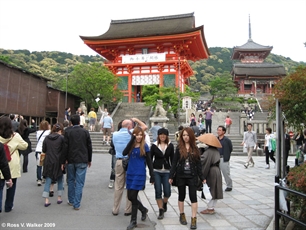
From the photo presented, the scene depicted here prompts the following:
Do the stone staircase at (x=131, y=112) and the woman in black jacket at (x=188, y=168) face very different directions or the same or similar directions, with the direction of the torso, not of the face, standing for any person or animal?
same or similar directions

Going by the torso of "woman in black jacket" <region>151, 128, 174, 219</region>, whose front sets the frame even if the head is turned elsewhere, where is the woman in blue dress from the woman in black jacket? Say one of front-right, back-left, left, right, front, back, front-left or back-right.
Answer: front-right

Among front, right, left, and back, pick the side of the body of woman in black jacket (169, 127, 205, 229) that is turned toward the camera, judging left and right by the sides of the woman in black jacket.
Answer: front

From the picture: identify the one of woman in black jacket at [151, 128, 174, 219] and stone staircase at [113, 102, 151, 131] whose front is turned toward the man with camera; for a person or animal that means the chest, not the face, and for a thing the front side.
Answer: the stone staircase

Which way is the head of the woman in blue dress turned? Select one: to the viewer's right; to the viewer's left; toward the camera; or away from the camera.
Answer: toward the camera

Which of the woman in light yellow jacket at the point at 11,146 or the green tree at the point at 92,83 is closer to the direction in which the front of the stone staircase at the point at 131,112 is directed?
the woman in light yellow jacket

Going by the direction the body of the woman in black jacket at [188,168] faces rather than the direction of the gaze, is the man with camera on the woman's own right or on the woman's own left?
on the woman's own right

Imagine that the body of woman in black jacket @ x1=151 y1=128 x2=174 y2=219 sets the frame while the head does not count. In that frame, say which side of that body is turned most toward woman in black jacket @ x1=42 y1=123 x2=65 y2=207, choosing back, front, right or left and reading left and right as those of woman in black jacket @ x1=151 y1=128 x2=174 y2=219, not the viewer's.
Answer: right

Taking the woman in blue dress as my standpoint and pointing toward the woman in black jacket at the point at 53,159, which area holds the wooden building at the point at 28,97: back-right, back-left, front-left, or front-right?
front-right

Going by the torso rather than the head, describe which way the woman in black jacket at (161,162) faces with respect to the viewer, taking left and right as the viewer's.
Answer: facing the viewer

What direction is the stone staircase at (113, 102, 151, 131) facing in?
toward the camera

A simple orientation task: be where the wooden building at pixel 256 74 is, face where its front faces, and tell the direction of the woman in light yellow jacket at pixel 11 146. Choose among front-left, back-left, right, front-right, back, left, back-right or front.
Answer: front

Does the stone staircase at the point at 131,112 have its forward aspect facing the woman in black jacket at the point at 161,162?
yes

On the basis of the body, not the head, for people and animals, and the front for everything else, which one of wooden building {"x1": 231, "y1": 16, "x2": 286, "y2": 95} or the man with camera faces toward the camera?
the wooden building

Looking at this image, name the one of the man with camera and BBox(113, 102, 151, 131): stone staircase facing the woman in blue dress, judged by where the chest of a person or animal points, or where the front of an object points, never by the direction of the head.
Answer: the stone staircase
